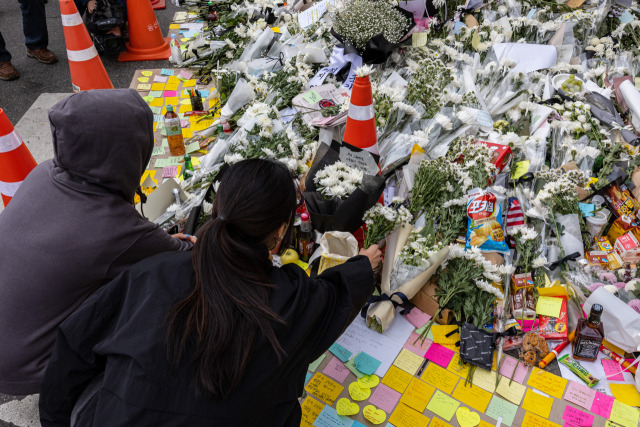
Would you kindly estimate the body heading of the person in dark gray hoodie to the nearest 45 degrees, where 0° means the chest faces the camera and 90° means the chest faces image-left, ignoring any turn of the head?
approximately 225°

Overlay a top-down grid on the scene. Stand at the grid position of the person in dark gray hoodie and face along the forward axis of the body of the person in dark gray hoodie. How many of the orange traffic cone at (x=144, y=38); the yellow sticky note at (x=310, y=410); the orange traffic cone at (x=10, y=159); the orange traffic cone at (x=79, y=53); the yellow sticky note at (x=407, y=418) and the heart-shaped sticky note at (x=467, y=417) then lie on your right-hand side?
3

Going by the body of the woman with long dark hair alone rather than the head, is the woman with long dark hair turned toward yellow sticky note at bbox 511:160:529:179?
yes

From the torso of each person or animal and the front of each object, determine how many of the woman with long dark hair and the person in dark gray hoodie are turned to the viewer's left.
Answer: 0

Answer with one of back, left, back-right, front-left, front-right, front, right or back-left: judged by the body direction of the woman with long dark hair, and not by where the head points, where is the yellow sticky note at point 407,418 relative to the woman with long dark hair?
front-right

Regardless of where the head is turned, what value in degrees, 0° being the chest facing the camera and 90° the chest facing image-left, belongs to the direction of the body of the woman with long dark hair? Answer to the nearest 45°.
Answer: approximately 225°

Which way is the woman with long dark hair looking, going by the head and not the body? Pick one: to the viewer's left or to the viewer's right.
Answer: to the viewer's right

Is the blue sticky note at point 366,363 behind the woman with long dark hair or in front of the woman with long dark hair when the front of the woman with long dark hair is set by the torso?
in front

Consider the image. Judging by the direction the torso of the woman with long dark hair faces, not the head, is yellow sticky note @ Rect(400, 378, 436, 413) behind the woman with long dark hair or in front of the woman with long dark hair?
in front

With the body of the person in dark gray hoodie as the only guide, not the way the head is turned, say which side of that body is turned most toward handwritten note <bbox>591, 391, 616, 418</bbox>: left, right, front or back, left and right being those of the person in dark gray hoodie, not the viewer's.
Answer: right

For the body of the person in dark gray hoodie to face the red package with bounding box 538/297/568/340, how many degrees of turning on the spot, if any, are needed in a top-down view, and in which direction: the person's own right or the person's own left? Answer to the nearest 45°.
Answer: approximately 45° to the person's own right
